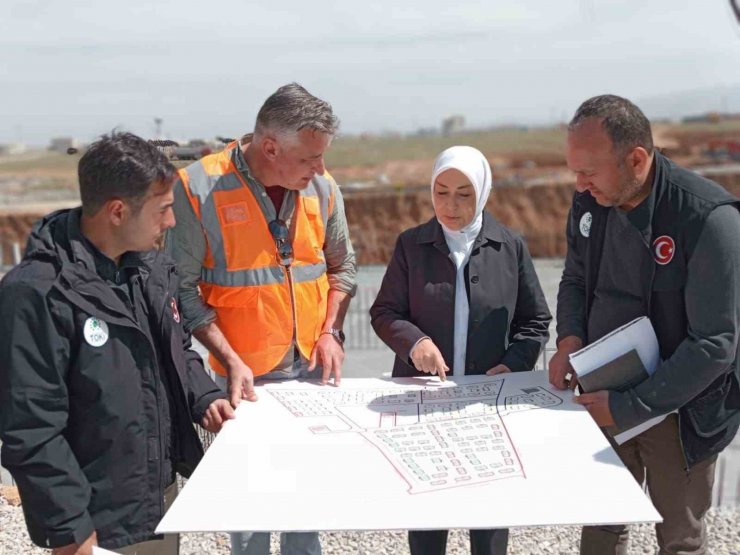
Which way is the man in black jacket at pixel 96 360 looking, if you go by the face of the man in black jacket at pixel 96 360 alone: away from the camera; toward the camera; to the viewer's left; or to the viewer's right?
to the viewer's right

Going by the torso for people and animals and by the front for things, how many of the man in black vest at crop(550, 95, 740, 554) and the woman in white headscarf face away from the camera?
0

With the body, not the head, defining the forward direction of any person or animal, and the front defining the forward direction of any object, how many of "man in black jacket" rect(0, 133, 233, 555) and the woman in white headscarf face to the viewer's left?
0

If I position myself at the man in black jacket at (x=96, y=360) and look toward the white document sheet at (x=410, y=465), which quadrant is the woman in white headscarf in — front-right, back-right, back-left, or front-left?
front-left

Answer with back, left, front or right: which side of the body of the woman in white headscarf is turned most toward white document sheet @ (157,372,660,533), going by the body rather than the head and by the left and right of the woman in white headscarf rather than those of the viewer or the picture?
front

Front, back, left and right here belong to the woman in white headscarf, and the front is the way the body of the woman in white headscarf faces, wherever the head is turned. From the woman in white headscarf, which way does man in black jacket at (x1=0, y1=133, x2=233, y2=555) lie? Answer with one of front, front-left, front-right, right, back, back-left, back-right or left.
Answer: front-right

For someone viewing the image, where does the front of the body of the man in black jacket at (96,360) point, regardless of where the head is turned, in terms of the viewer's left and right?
facing the viewer and to the right of the viewer

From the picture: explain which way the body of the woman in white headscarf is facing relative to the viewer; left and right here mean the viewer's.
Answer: facing the viewer

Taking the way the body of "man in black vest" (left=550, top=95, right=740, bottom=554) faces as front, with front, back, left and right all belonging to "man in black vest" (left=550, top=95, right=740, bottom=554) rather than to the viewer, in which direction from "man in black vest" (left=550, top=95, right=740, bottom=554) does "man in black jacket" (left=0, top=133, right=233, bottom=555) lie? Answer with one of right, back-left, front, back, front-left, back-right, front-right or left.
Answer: front
